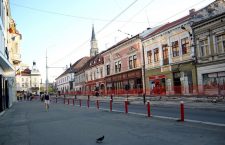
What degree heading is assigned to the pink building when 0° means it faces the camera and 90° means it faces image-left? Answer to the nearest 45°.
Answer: approximately 45°
